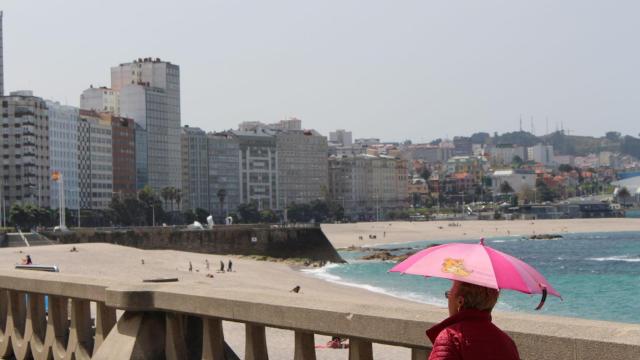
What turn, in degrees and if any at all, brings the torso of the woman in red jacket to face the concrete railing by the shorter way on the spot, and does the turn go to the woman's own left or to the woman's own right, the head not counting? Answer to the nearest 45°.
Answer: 0° — they already face it
